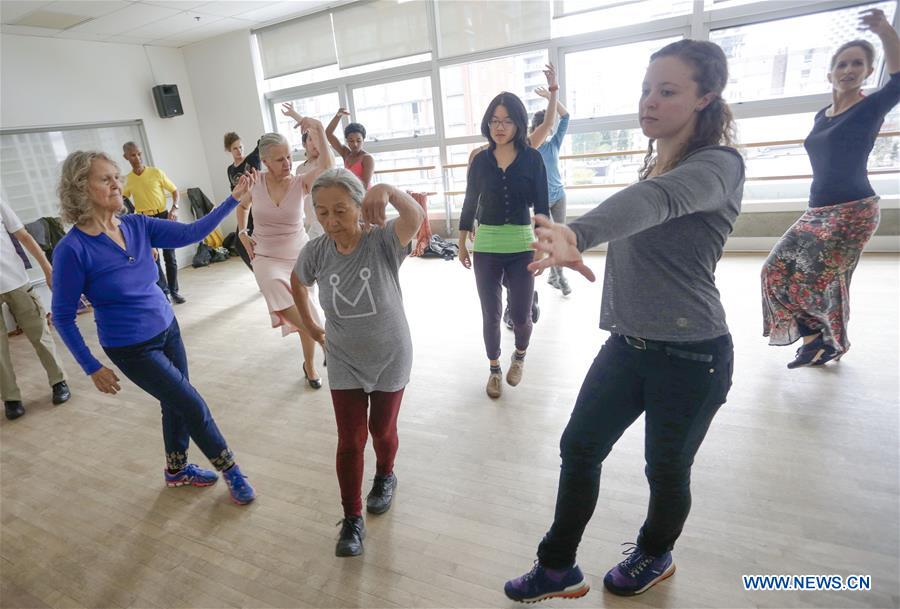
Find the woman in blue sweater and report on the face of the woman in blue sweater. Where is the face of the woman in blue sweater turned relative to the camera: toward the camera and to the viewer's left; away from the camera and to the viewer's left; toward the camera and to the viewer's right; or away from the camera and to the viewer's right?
toward the camera and to the viewer's right

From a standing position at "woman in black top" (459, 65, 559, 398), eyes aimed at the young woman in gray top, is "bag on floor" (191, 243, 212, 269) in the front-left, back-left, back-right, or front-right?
back-right

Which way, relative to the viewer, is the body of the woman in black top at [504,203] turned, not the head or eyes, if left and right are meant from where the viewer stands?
facing the viewer

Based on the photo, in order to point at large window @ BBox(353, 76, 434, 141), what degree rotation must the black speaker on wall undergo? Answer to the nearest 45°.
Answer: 0° — it already faces it

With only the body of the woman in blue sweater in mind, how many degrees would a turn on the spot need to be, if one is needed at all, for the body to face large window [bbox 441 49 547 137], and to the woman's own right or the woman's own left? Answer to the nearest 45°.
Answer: approximately 90° to the woman's own left

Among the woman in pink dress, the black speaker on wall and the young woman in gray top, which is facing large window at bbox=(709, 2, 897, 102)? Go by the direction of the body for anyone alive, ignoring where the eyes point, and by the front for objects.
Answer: the black speaker on wall

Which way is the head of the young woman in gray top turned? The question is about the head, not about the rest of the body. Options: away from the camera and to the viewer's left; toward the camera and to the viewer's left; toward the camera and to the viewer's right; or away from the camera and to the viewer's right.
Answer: toward the camera and to the viewer's left

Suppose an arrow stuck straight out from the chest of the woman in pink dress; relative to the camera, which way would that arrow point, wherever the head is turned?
toward the camera

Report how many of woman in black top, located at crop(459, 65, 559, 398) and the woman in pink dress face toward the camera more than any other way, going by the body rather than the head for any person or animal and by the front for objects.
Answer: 2

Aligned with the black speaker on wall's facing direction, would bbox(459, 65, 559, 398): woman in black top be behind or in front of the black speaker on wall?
in front

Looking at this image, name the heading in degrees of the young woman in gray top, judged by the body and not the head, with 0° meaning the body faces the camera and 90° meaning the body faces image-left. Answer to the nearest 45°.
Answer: approximately 45°

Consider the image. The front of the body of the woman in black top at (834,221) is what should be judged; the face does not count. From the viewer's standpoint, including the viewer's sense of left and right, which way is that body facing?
facing the viewer and to the left of the viewer

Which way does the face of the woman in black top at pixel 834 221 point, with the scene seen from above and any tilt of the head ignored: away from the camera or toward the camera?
toward the camera

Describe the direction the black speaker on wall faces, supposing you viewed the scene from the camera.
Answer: facing the viewer and to the right of the viewer

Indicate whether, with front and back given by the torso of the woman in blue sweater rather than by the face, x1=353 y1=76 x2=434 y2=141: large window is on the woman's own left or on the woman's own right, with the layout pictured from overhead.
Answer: on the woman's own left

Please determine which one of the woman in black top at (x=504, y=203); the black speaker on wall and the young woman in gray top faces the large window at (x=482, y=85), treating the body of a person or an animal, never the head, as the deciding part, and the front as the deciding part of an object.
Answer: the black speaker on wall

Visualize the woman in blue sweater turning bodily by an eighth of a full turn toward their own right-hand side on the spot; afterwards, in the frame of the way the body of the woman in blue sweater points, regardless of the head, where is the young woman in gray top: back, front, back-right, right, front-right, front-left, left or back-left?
front-left

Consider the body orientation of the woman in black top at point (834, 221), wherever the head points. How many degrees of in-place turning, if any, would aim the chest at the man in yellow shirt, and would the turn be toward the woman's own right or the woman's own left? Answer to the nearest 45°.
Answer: approximately 45° to the woman's own right
